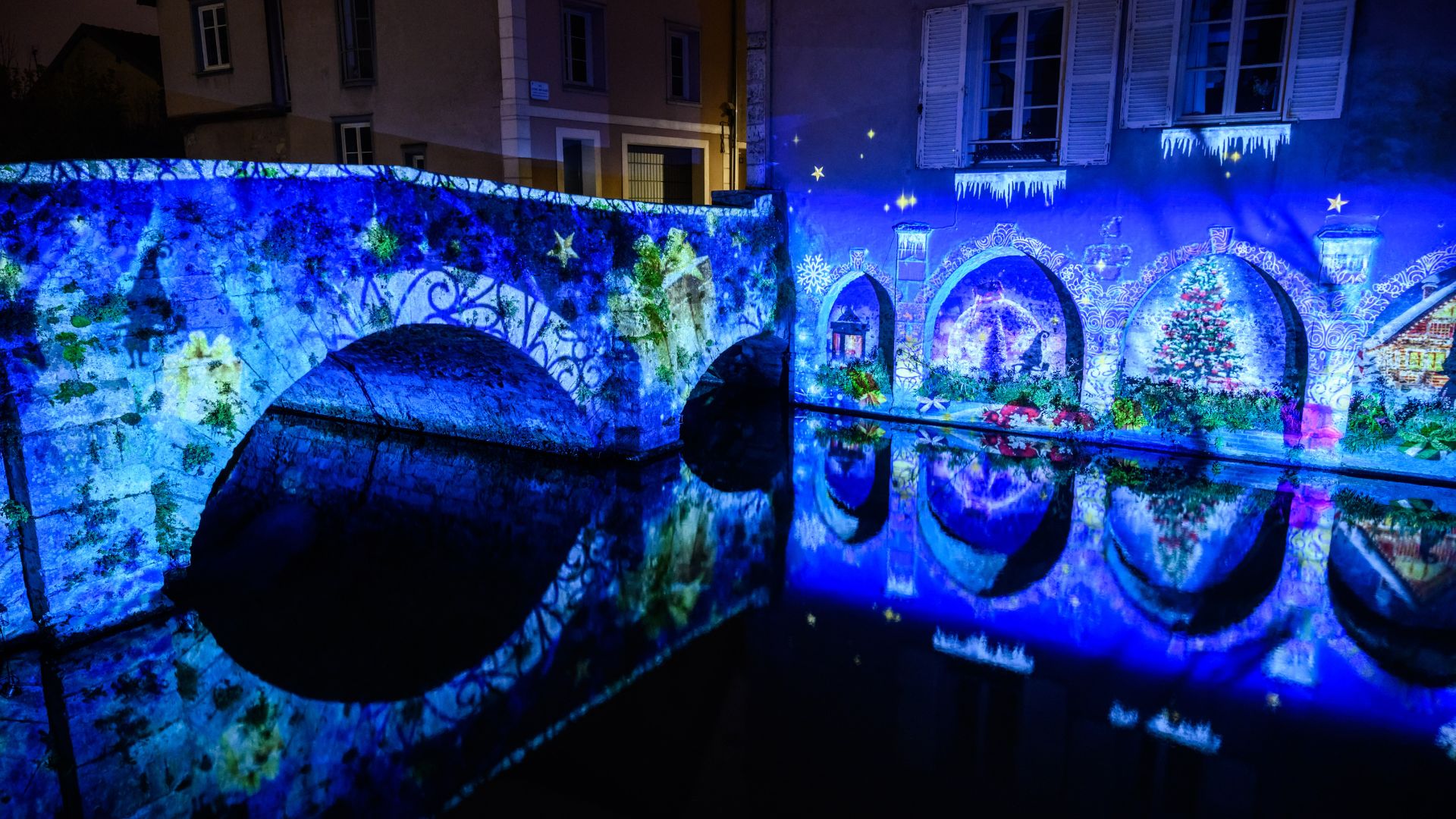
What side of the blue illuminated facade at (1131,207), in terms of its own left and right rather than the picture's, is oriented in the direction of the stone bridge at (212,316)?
front

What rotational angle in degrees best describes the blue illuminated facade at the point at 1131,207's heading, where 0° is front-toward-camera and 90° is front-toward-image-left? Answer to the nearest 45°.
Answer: approximately 45°
